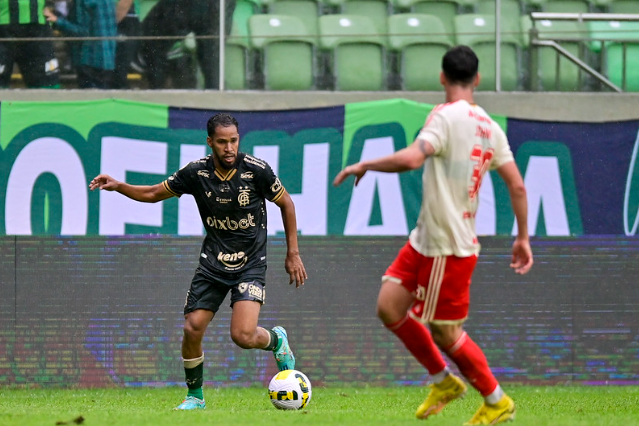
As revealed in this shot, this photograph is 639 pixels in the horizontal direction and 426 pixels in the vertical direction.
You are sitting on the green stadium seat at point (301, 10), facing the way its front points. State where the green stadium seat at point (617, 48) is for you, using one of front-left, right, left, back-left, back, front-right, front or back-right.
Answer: left

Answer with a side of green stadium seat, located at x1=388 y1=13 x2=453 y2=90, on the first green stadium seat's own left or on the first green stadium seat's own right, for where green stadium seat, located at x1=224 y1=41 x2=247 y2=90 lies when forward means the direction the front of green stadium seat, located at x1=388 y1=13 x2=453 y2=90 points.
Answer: on the first green stadium seat's own right

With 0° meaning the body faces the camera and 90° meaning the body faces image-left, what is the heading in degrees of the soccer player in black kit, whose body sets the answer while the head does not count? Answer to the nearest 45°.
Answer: approximately 0°

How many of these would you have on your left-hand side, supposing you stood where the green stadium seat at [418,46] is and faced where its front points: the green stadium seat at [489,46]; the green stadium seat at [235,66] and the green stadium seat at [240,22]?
1

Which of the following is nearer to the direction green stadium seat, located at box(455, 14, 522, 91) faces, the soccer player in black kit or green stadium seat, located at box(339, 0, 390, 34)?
the soccer player in black kit

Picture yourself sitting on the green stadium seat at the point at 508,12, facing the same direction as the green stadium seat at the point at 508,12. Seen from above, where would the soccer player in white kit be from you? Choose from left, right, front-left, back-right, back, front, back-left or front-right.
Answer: front

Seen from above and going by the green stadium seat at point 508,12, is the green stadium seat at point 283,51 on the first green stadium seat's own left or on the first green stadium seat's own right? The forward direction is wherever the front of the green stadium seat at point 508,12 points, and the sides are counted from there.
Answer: on the first green stadium seat's own right

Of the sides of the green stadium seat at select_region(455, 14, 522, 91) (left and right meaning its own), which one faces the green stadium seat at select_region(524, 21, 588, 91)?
left

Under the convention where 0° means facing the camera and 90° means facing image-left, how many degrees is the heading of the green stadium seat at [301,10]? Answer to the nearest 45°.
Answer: approximately 0°

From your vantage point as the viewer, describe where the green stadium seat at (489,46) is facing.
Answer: facing the viewer

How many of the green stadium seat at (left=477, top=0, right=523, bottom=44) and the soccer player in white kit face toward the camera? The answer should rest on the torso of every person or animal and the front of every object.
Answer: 1
